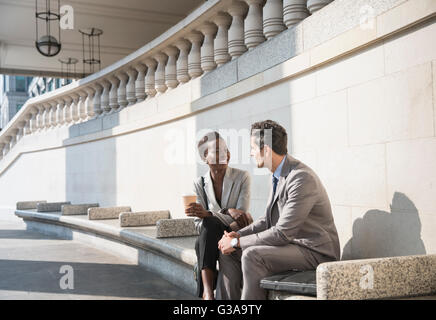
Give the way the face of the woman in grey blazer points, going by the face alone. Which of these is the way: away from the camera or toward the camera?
toward the camera

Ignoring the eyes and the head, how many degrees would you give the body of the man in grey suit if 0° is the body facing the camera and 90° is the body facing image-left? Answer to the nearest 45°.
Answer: approximately 90°

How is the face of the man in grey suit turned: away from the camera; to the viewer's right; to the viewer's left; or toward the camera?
to the viewer's left

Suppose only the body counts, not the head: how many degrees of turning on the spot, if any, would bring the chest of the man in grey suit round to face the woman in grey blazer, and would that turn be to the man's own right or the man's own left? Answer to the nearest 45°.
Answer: approximately 45° to the man's own right
